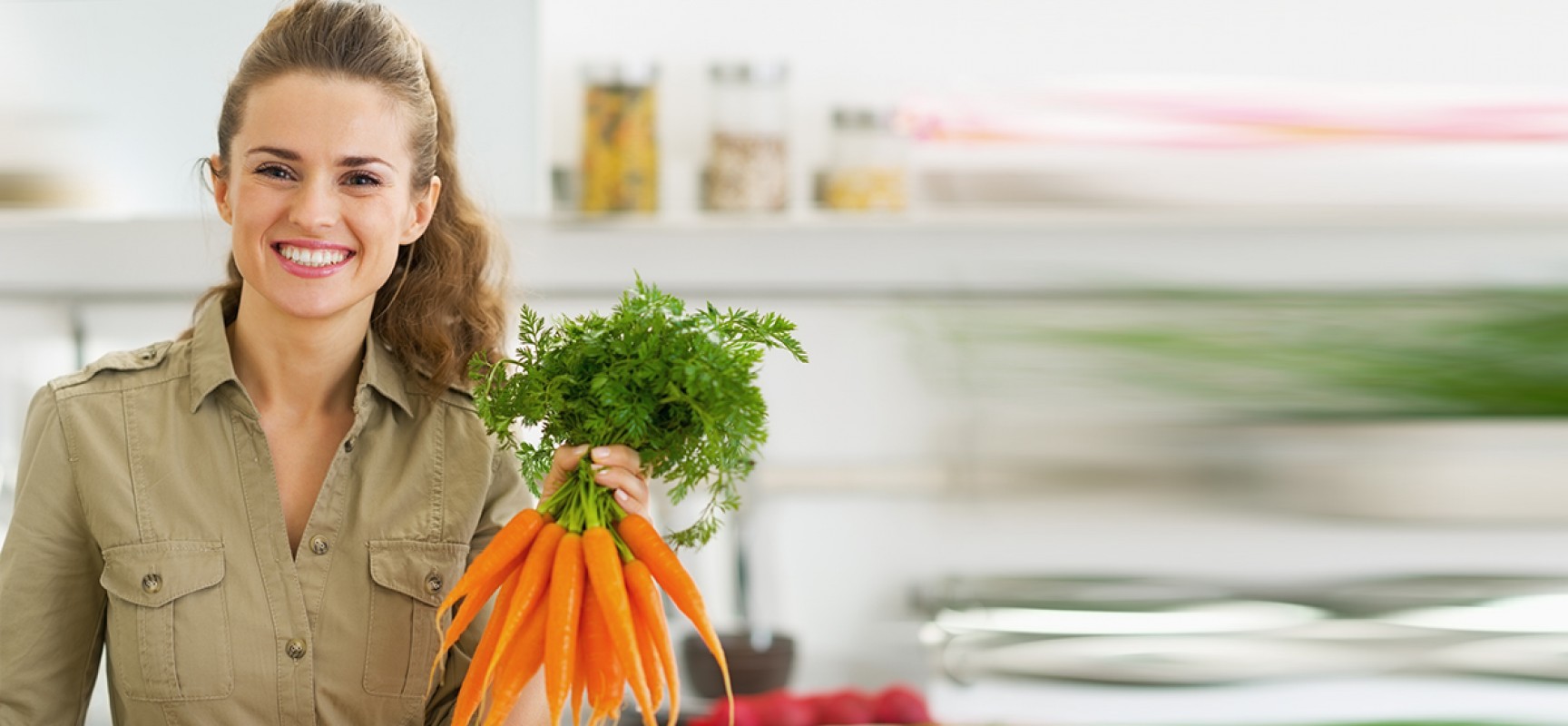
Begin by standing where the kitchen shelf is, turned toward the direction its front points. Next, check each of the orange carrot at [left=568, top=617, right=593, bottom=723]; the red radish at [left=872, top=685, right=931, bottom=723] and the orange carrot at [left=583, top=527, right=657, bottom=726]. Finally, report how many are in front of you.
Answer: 3

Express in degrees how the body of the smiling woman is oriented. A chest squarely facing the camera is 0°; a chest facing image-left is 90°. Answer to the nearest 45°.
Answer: approximately 0°

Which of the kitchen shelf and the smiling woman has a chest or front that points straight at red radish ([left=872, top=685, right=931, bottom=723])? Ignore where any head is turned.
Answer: the kitchen shelf

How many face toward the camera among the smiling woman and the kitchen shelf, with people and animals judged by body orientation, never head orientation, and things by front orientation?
2

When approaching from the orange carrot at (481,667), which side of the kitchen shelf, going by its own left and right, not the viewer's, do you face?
front

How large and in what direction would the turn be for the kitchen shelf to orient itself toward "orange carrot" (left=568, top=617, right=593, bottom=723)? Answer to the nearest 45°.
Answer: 0° — it already faces it

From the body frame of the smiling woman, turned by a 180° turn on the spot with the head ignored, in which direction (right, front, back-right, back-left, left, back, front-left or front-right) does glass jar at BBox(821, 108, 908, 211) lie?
front-right

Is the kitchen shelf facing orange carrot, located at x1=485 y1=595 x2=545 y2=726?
yes

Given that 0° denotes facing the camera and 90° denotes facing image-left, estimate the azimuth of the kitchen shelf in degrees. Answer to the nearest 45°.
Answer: approximately 0°

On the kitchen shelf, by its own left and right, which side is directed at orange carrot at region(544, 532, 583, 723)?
front

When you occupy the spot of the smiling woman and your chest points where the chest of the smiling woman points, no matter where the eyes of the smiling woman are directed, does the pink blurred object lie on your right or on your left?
on your left

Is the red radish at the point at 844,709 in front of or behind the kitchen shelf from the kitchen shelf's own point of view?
in front
